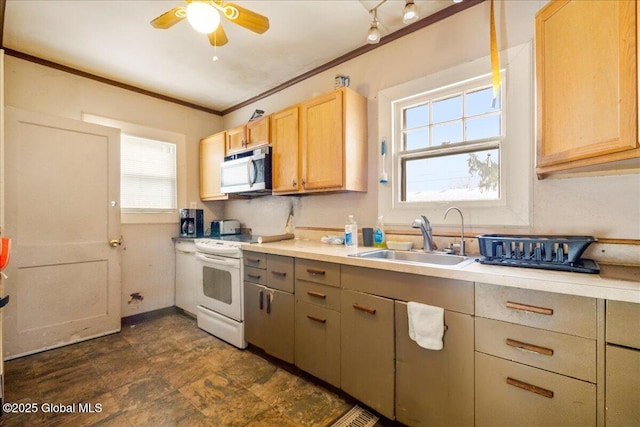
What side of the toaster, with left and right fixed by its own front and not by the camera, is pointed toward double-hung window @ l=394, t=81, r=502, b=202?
left

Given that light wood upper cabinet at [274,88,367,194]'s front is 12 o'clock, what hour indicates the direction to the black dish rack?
The black dish rack is roughly at 9 o'clock from the light wood upper cabinet.

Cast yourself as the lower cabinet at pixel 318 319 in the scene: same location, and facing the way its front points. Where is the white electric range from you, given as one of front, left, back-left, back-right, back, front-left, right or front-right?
right

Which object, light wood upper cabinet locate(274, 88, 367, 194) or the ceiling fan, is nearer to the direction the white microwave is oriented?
the ceiling fan

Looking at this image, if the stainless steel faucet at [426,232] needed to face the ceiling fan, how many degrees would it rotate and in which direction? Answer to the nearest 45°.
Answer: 0° — it already faces it

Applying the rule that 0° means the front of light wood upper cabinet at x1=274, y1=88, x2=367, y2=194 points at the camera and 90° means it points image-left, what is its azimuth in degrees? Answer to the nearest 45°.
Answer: approximately 45°

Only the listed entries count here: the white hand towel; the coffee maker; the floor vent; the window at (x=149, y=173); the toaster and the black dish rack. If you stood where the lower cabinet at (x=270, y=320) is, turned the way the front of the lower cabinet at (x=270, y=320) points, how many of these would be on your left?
3

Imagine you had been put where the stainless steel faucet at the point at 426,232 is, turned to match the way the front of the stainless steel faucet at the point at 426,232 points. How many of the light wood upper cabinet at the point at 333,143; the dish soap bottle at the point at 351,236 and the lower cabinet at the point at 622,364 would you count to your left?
1
